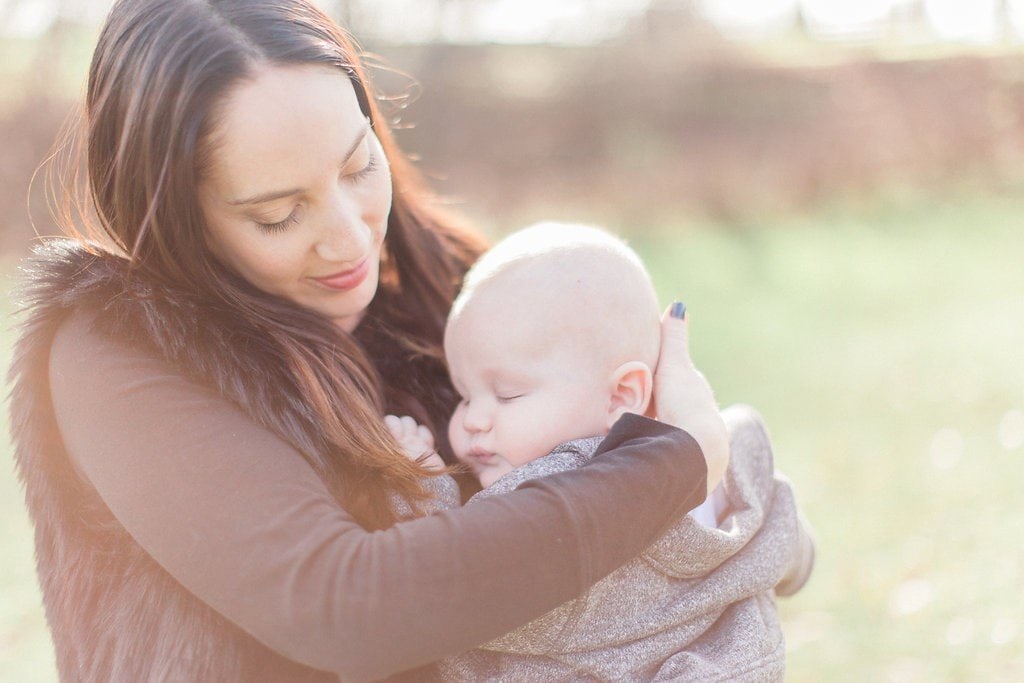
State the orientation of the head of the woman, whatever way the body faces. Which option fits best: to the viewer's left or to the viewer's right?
to the viewer's right

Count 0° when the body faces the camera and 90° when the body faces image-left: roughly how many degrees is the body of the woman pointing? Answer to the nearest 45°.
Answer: approximately 315°
